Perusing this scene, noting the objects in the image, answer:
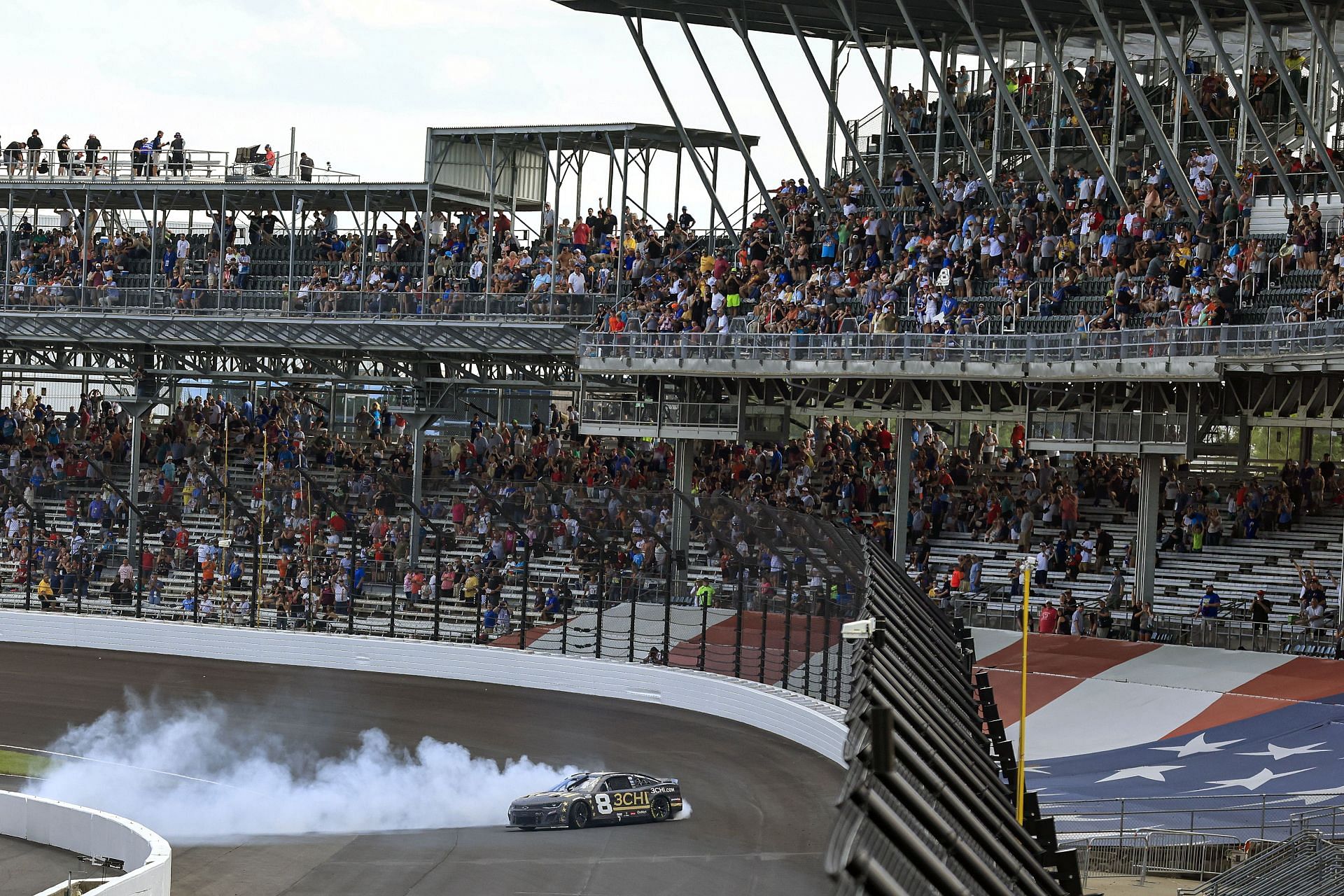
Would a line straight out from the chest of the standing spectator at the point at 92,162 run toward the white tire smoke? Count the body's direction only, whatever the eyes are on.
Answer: yes

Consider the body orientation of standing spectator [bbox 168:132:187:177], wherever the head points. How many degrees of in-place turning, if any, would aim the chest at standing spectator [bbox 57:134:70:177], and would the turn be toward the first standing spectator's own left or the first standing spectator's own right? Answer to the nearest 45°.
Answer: approximately 135° to the first standing spectator's own right

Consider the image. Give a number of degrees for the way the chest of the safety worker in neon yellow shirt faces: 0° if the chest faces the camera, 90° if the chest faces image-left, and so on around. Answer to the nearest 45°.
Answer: approximately 0°

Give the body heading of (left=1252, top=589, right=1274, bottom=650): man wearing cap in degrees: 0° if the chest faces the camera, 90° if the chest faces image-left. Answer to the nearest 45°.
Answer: approximately 45°

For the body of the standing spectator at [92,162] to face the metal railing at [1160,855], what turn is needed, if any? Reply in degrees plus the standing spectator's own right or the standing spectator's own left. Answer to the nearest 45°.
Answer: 0° — they already face it

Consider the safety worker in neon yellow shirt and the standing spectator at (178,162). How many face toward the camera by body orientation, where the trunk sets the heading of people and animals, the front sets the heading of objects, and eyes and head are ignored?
2

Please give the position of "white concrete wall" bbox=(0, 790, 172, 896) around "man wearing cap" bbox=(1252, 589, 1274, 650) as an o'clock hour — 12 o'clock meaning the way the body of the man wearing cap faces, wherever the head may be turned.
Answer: The white concrete wall is roughly at 12 o'clock from the man wearing cap.

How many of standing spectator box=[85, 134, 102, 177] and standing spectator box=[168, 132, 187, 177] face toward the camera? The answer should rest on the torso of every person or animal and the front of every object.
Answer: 2
